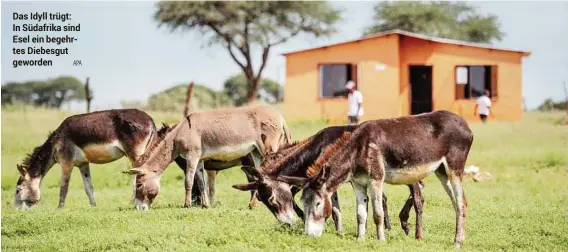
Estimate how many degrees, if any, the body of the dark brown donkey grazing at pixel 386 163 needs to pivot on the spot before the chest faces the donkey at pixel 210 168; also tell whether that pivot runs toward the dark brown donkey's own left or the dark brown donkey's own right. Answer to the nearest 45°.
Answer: approximately 45° to the dark brown donkey's own right

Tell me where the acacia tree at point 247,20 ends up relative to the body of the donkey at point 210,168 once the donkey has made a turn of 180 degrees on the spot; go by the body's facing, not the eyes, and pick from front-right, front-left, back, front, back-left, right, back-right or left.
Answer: left

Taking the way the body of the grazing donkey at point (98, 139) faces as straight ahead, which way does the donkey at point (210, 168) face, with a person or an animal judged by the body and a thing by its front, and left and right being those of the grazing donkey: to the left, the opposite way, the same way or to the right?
the same way

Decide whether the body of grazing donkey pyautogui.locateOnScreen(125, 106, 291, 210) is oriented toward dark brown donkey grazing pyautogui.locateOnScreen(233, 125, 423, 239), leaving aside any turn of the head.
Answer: no

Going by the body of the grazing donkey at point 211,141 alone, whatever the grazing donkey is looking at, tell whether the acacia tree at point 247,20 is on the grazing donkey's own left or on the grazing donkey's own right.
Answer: on the grazing donkey's own right

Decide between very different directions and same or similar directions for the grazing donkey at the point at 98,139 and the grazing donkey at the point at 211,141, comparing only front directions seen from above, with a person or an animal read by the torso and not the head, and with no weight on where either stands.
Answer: same or similar directions

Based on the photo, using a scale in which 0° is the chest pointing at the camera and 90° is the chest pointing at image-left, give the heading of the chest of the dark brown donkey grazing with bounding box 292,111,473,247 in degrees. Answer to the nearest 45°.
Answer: approximately 90°

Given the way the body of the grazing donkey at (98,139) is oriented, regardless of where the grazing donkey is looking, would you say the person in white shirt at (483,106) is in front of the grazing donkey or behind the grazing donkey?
behind

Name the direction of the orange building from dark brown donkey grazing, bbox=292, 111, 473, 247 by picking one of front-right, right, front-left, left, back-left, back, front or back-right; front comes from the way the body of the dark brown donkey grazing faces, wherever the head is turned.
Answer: right

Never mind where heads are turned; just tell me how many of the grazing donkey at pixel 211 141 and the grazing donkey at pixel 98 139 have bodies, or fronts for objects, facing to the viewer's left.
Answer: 2

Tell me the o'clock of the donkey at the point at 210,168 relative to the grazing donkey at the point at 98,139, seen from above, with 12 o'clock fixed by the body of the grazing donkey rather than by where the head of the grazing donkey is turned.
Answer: The donkey is roughly at 7 o'clock from the grazing donkey.

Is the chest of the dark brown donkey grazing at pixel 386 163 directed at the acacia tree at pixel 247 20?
no

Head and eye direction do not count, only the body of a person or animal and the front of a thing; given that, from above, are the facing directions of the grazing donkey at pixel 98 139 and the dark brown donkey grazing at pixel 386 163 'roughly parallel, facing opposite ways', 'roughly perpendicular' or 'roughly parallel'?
roughly parallel

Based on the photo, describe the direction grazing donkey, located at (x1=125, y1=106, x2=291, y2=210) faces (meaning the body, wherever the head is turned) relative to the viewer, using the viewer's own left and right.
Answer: facing to the left of the viewer

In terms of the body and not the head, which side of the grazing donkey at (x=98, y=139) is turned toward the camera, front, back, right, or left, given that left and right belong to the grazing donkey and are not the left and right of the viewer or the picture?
left
